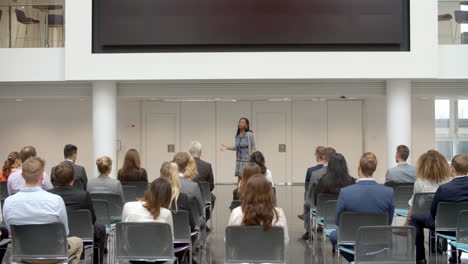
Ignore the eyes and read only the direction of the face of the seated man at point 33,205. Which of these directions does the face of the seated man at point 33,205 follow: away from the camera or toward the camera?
away from the camera

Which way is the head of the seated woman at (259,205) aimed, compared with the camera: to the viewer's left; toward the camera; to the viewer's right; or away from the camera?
away from the camera

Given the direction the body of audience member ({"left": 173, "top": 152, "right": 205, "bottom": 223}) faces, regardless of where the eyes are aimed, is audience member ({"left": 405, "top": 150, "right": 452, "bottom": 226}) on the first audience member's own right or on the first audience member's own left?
on the first audience member's own right

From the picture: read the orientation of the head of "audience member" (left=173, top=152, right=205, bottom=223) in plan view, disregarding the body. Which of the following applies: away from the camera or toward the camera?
away from the camera

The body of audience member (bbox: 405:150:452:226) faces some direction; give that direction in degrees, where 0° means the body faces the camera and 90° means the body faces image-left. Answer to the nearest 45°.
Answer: approximately 180°

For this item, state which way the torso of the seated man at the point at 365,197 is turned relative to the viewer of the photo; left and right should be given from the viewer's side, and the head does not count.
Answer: facing away from the viewer

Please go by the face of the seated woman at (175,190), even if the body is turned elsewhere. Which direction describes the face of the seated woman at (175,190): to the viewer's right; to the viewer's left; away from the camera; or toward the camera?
away from the camera

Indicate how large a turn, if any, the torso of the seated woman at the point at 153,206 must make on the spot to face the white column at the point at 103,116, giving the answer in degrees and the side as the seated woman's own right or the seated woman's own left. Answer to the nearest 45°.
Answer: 0° — they already face it

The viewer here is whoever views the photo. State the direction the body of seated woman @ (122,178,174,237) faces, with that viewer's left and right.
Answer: facing away from the viewer

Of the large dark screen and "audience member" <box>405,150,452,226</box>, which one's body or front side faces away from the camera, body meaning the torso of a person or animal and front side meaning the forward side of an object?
the audience member

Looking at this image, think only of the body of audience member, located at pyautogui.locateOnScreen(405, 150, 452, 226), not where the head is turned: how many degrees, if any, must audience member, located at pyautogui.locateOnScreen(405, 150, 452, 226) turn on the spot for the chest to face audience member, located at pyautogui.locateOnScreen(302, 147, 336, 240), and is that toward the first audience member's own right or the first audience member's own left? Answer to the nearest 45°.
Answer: approximately 45° to the first audience member's own left

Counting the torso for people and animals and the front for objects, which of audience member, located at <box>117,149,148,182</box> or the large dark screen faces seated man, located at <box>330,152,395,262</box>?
the large dark screen

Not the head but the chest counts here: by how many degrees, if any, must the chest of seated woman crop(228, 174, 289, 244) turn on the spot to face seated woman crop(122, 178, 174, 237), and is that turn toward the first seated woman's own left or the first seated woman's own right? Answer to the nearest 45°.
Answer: approximately 90° to the first seated woman's own left
